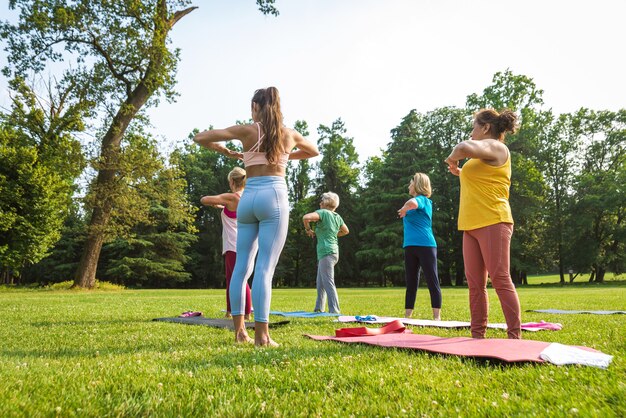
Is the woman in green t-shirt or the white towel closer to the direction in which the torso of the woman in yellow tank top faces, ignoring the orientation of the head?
the woman in green t-shirt

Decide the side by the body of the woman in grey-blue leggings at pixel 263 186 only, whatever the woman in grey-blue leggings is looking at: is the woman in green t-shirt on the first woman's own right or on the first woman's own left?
on the first woman's own right

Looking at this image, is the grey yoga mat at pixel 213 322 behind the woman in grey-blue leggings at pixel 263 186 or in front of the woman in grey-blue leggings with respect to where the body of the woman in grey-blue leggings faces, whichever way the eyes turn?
in front

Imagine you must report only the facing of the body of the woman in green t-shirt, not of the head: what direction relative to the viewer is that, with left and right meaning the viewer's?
facing away from the viewer and to the left of the viewer

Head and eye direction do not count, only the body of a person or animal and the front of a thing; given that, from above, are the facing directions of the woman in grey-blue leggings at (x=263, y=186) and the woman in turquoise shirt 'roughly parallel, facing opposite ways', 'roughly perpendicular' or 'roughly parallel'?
roughly parallel

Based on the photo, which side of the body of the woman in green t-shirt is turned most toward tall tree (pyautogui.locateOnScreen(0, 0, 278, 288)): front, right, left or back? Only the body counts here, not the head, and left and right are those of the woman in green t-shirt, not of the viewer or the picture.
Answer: front

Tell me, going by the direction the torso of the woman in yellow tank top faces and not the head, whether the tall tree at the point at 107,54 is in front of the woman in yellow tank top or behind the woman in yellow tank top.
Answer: in front

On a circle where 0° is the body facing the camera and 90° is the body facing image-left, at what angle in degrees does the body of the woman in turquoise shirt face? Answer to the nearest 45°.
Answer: approximately 135°

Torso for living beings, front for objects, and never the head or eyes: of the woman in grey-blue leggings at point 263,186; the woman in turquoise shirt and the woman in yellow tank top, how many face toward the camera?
0

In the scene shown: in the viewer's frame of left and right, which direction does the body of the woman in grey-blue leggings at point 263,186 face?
facing away from the viewer and to the left of the viewer
